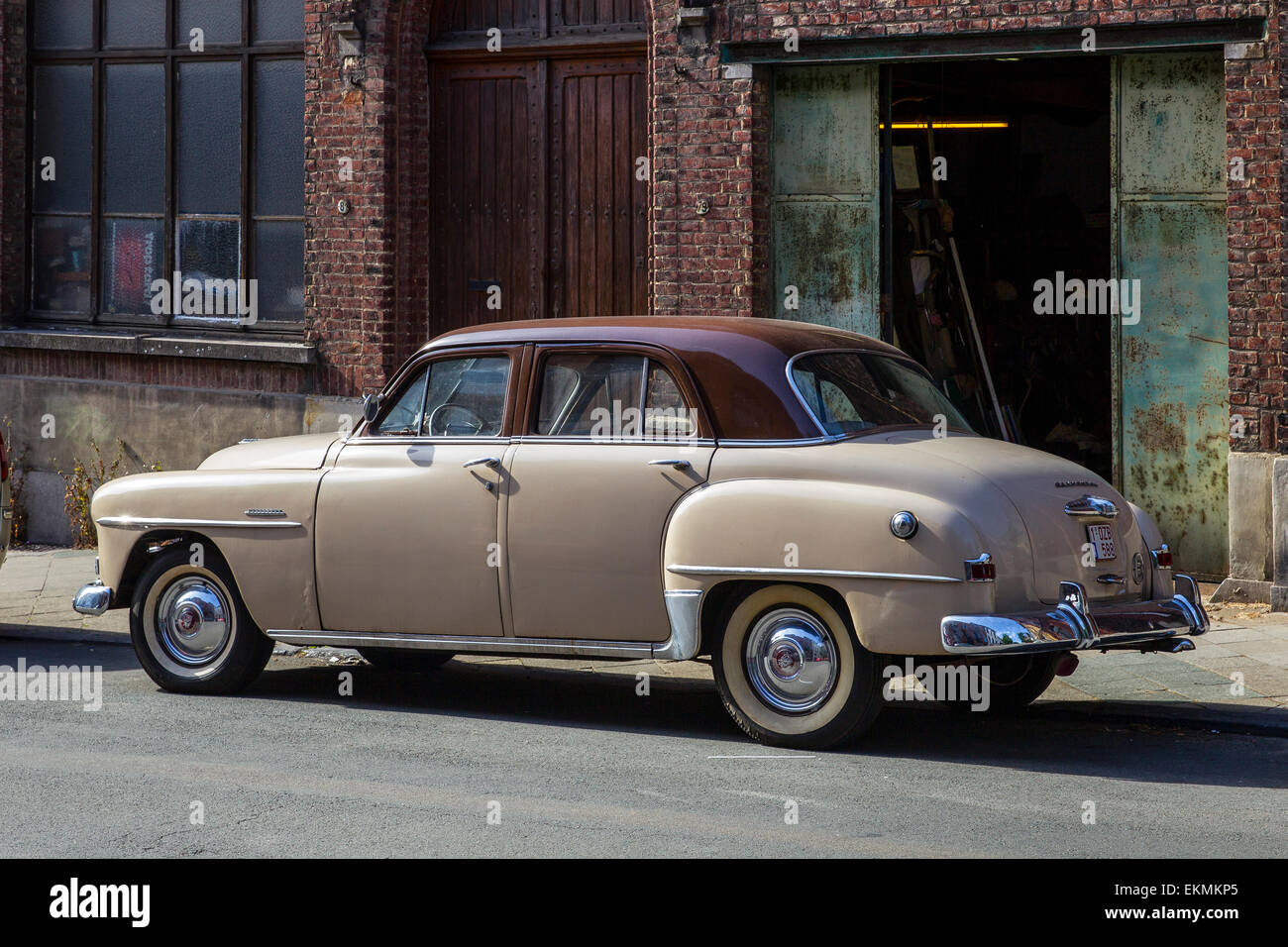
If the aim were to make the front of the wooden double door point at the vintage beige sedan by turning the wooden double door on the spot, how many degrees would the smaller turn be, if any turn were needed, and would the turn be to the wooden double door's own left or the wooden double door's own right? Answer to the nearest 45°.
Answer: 0° — it already faces it

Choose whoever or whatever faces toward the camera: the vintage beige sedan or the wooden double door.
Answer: the wooden double door

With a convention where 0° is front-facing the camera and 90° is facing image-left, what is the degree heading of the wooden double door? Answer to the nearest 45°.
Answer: approximately 0°

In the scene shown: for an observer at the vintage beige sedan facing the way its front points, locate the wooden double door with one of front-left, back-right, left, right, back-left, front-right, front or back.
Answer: front-right

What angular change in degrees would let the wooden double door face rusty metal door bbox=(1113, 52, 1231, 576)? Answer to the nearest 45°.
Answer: approximately 45° to its left

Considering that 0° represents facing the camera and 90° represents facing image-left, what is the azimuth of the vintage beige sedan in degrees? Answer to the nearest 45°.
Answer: approximately 135°

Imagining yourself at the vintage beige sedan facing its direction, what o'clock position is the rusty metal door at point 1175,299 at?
The rusty metal door is roughly at 3 o'clock from the vintage beige sedan.

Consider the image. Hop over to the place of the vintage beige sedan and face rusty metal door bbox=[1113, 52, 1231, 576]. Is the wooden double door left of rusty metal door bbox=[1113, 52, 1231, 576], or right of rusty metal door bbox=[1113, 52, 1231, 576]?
left

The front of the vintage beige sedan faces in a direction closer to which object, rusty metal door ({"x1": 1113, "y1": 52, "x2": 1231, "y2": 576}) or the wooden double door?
the wooden double door

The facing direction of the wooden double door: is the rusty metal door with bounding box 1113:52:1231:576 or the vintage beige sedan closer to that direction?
the vintage beige sedan

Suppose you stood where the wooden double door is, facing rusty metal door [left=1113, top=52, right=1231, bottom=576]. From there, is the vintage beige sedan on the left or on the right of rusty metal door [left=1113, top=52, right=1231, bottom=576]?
right

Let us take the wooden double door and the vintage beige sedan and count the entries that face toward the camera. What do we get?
1
